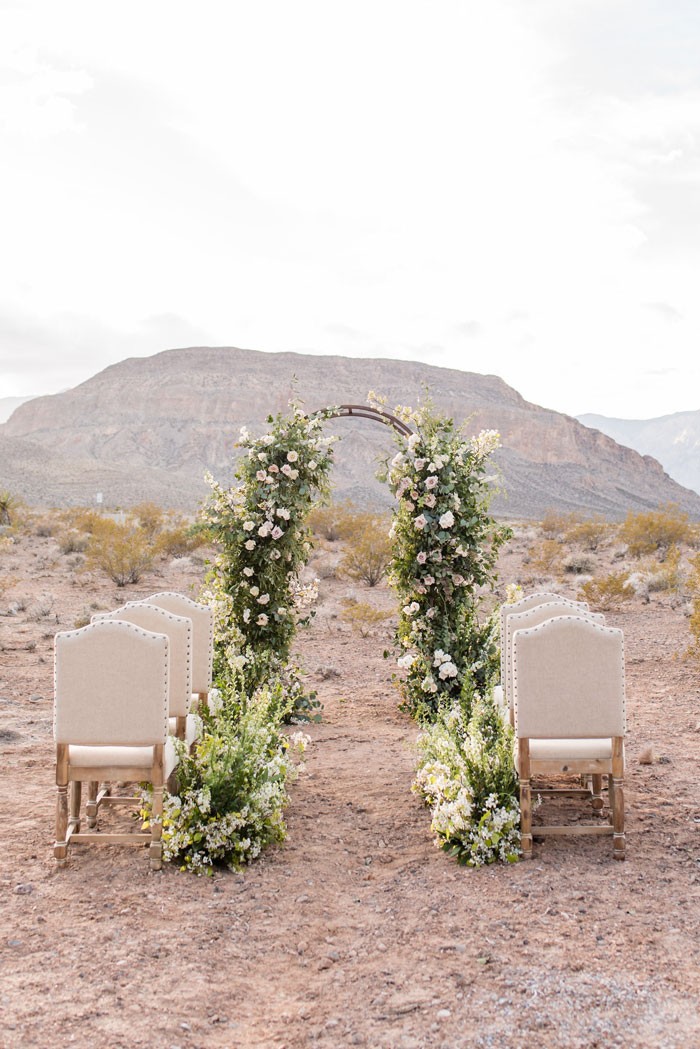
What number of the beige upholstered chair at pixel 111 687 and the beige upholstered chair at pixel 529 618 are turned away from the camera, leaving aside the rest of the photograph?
2

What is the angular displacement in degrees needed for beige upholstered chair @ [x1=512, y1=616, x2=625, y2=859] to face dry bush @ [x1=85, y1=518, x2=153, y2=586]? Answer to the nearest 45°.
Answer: approximately 45° to its left

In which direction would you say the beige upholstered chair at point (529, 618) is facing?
away from the camera

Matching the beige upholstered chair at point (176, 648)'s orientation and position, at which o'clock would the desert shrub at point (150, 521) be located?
The desert shrub is roughly at 12 o'clock from the beige upholstered chair.

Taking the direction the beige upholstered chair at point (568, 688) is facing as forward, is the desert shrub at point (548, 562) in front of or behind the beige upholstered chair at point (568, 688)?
in front

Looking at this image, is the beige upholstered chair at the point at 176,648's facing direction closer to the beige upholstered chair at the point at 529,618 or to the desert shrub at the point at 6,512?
the desert shrub

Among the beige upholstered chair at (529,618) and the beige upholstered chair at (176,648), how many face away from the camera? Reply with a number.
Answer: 2

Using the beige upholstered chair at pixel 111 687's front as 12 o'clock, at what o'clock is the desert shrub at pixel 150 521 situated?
The desert shrub is roughly at 12 o'clock from the beige upholstered chair.

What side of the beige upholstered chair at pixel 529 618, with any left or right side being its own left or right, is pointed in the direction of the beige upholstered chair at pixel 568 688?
back

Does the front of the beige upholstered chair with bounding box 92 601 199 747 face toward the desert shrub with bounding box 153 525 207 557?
yes

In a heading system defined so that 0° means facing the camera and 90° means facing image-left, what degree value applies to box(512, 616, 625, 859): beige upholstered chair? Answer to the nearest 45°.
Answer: approximately 180°

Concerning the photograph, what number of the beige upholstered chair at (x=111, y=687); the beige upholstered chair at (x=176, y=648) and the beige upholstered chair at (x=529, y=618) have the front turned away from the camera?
3

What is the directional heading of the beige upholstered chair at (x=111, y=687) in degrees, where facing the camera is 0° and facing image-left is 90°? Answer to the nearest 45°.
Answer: approximately 180°

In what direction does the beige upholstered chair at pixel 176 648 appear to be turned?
away from the camera
